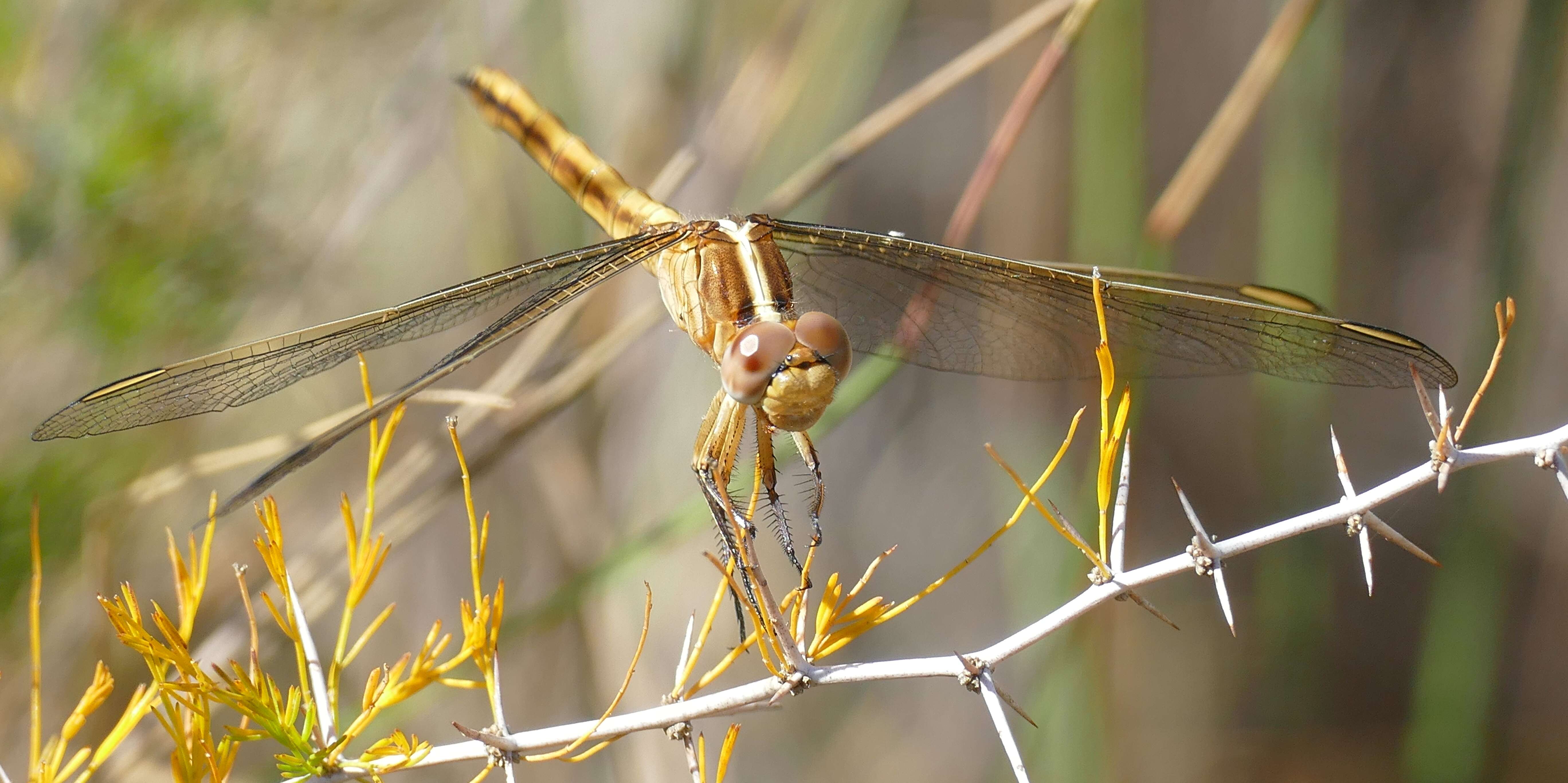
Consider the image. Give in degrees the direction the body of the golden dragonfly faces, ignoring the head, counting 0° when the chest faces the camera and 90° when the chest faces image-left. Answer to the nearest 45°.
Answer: approximately 315°
